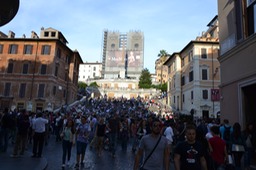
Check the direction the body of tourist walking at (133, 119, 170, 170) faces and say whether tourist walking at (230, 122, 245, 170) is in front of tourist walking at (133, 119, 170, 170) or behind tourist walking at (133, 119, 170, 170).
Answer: behind

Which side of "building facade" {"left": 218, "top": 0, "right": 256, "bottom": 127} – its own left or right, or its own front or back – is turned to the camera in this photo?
left

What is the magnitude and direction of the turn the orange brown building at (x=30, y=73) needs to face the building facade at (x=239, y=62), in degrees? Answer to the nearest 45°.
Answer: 0° — it already faces it

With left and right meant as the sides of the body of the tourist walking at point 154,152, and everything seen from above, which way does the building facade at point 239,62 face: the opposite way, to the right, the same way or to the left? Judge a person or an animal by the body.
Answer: to the right

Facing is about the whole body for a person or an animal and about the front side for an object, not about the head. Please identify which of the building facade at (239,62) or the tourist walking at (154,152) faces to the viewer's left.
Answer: the building facade
